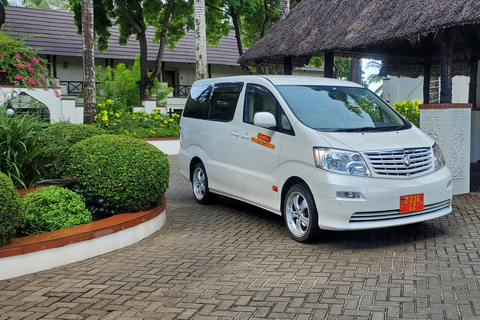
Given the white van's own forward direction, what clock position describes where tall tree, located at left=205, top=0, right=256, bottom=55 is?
The tall tree is roughly at 7 o'clock from the white van.

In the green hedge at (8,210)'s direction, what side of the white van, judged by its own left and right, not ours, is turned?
right

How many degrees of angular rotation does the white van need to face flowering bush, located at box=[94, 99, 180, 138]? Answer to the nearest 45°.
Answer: approximately 180°

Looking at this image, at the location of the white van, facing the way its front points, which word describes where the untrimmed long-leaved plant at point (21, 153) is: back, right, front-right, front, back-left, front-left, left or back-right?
back-right

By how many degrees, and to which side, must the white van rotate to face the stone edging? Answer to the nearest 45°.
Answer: approximately 90° to its right

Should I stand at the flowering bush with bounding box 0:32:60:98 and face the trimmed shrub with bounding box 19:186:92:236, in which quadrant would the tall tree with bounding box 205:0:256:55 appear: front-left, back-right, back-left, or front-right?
back-left

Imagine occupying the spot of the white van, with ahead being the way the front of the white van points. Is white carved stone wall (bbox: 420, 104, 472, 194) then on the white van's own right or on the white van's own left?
on the white van's own left

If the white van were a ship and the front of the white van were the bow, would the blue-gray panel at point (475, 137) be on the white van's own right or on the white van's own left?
on the white van's own left

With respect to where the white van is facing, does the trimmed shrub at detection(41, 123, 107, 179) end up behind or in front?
behind

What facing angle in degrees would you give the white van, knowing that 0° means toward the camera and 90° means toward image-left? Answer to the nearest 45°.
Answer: approximately 315°
